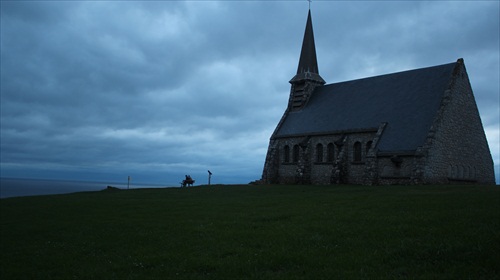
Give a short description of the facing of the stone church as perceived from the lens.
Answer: facing away from the viewer and to the left of the viewer
